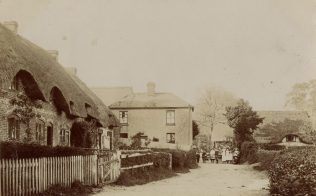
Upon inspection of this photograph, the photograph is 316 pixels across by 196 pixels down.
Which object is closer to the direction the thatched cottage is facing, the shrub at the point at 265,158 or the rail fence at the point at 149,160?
the rail fence

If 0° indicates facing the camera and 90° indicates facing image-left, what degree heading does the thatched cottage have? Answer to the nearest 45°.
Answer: approximately 315°

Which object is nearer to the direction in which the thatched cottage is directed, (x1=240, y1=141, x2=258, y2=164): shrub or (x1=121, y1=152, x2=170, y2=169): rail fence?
the rail fence

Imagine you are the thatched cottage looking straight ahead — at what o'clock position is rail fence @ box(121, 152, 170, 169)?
The rail fence is roughly at 11 o'clock from the thatched cottage.

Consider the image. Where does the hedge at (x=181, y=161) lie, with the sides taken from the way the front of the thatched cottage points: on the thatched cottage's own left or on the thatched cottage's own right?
on the thatched cottage's own left

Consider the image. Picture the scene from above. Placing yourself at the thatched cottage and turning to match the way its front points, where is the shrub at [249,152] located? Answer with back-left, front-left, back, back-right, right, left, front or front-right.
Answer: left

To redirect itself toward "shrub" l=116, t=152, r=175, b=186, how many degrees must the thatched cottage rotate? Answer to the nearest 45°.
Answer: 0° — it already faces it
